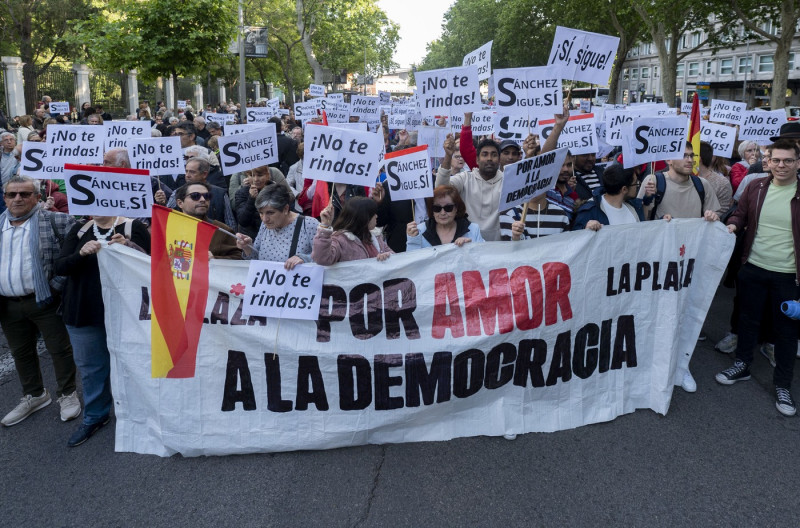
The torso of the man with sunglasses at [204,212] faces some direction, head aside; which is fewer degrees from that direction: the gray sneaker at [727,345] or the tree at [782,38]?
the gray sneaker

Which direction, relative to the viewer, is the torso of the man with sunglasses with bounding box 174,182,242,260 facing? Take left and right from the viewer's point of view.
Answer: facing the viewer and to the right of the viewer

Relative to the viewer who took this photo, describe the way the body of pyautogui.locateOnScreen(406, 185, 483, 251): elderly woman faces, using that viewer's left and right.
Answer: facing the viewer

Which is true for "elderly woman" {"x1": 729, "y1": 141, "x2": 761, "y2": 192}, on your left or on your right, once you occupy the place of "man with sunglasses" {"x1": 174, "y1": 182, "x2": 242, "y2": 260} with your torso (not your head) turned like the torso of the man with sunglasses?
on your left

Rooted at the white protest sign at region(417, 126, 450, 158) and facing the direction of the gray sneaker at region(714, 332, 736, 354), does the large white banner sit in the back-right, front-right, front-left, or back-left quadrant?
front-right

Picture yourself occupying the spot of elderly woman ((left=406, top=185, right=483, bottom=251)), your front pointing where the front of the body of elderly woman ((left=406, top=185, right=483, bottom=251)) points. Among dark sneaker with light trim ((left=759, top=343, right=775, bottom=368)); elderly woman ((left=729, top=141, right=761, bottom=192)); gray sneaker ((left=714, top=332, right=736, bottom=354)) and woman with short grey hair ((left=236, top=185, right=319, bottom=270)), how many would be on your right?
1

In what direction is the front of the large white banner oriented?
toward the camera

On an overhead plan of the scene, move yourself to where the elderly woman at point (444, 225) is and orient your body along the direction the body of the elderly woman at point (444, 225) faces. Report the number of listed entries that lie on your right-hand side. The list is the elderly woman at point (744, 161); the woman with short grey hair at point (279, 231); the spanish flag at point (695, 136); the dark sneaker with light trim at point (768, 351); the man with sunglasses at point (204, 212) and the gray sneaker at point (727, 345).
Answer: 2

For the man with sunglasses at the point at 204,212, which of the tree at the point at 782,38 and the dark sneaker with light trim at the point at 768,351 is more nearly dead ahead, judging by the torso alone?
the dark sneaker with light trim

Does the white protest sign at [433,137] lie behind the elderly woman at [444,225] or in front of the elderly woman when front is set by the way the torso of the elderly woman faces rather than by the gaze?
behind

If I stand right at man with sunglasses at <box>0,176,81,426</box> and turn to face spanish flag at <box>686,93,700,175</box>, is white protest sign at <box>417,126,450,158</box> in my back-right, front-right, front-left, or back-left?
front-left

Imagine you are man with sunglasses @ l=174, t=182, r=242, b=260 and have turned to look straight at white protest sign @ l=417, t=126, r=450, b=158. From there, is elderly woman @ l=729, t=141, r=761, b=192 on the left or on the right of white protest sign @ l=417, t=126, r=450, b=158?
right

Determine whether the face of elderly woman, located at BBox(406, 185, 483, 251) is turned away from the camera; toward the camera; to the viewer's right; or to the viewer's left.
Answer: toward the camera

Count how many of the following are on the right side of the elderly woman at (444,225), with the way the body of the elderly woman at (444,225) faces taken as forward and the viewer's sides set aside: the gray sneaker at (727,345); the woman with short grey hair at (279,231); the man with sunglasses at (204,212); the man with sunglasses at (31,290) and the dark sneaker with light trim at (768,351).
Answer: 3
